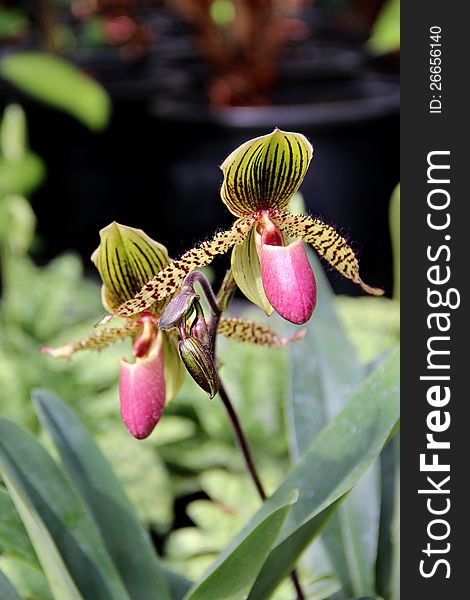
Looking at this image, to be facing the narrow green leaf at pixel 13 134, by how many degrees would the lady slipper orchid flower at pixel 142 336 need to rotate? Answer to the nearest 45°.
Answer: approximately 135° to its right

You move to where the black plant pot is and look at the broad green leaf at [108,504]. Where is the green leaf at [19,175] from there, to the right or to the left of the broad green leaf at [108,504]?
right

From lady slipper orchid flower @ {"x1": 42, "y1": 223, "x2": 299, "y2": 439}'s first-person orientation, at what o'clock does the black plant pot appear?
The black plant pot is roughly at 5 o'clock from the lady slipper orchid flower.

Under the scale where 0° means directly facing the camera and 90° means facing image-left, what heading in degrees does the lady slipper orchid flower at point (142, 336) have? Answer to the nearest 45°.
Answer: approximately 45°

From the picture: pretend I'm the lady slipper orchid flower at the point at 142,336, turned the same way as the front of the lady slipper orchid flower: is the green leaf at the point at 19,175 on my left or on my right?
on my right
